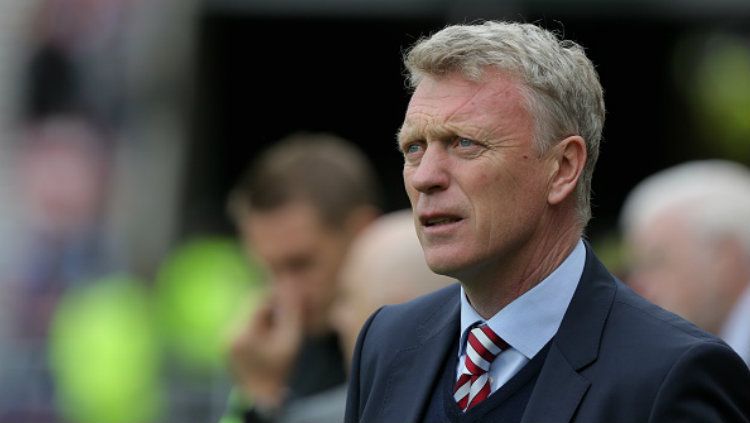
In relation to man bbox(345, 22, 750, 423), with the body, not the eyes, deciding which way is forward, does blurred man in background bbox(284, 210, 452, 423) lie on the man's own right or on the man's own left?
on the man's own right

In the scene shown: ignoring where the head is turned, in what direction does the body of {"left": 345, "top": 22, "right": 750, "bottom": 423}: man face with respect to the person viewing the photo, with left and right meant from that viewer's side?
facing the viewer and to the left of the viewer

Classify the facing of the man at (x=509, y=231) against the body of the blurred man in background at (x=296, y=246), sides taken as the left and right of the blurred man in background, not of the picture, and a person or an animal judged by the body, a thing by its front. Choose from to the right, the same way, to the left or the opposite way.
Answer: the same way

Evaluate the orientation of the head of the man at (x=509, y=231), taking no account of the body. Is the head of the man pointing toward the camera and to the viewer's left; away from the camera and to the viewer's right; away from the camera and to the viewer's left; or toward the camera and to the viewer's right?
toward the camera and to the viewer's left

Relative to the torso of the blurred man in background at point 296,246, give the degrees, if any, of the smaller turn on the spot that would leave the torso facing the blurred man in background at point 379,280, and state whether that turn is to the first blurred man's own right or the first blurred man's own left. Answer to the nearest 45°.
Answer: approximately 45° to the first blurred man's own left

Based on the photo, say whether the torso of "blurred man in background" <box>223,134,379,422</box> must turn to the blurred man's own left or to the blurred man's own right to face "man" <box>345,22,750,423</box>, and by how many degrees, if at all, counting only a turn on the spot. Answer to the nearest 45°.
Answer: approximately 45° to the blurred man's own left

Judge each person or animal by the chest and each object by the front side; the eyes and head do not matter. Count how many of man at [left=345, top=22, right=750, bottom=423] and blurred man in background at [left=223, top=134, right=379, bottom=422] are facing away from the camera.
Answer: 0
